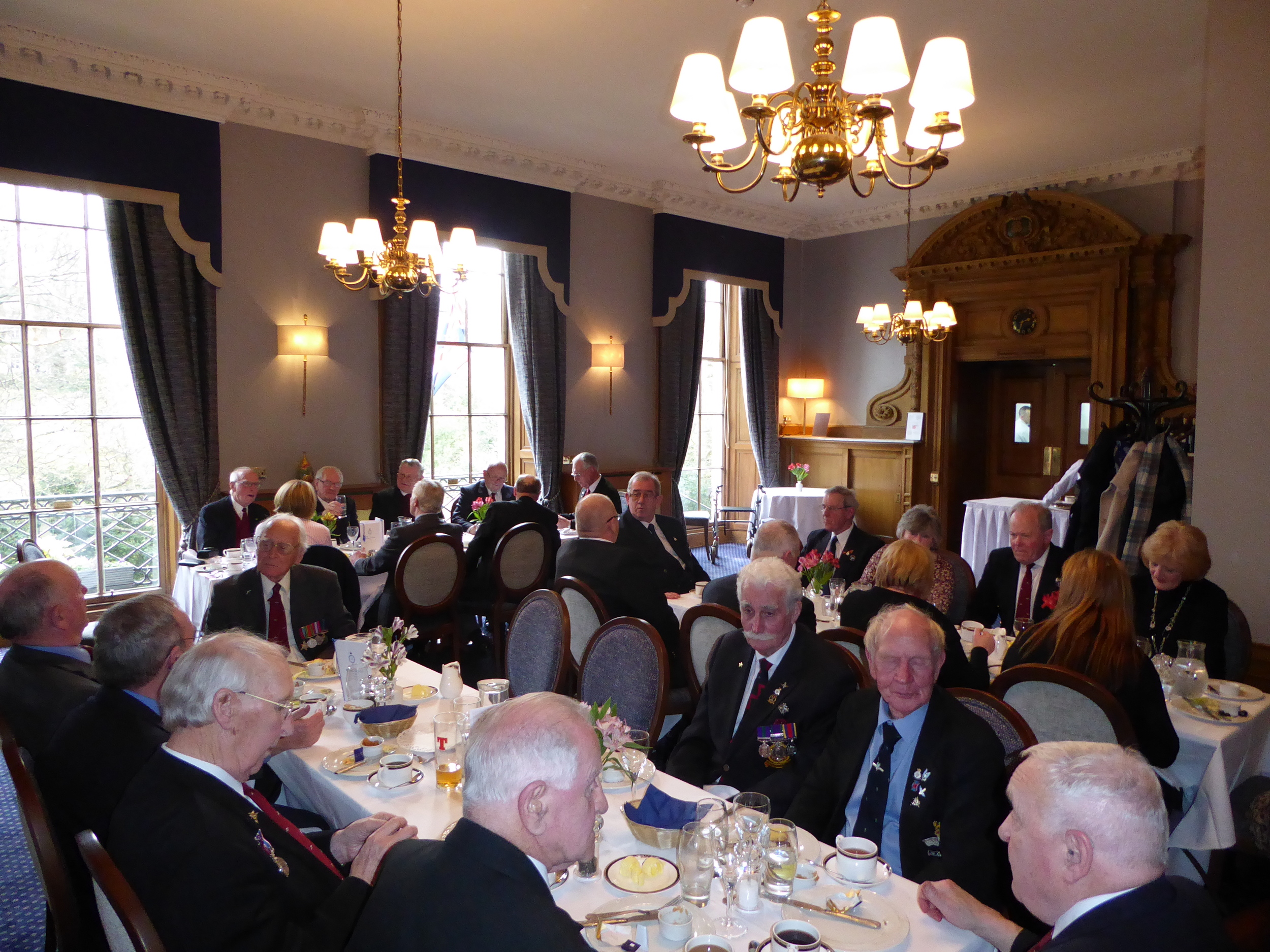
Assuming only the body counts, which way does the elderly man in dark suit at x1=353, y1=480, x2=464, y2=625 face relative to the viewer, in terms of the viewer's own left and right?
facing away from the viewer and to the left of the viewer

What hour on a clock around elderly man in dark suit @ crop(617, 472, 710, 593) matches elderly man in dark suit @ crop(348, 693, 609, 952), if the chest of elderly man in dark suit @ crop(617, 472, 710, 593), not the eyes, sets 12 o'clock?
elderly man in dark suit @ crop(348, 693, 609, 952) is roughly at 12 o'clock from elderly man in dark suit @ crop(617, 472, 710, 593).

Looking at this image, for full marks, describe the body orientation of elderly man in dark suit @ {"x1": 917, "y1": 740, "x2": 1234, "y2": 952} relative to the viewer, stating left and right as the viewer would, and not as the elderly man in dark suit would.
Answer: facing to the left of the viewer

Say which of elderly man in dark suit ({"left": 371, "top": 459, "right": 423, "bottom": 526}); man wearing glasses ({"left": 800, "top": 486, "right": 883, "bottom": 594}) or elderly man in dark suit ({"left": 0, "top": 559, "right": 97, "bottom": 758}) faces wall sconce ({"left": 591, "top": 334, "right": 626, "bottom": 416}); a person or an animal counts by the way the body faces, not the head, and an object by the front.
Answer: elderly man in dark suit ({"left": 0, "top": 559, "right": 97, "bottom": 758})

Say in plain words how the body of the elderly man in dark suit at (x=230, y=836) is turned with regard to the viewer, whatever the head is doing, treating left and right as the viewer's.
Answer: facing to the right of the viewer

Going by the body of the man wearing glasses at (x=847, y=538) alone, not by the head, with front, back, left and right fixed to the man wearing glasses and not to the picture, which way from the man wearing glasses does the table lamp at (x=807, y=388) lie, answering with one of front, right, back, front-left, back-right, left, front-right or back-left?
back-right

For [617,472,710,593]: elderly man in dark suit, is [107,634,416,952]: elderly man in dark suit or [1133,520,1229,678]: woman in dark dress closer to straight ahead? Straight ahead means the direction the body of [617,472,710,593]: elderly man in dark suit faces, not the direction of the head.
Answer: the elderly man in dark suit

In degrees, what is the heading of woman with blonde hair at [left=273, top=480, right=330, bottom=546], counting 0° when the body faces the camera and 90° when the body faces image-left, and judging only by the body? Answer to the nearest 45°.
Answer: approximately 135°

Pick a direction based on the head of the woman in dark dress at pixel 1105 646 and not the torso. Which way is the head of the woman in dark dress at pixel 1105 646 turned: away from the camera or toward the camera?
away from the camera

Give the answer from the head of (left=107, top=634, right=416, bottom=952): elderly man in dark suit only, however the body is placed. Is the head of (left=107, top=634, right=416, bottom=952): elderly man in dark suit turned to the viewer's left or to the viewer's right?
to the viewer's right

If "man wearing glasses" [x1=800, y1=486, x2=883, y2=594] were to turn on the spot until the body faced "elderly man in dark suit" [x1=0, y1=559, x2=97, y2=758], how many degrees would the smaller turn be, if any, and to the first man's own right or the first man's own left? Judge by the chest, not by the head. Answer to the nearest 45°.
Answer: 0° — they already face them

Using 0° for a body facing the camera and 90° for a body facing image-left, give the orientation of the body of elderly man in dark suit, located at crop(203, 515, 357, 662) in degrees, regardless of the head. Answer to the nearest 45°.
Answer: approximately 0°
